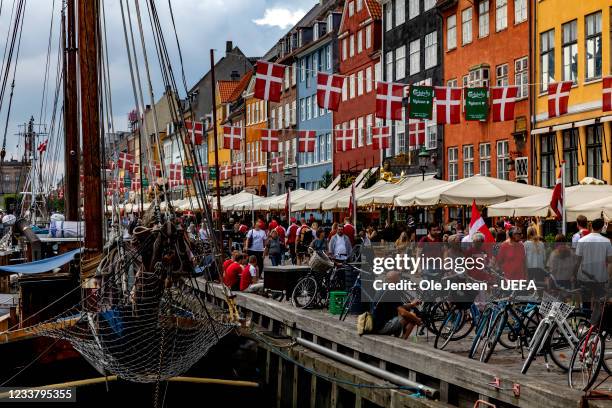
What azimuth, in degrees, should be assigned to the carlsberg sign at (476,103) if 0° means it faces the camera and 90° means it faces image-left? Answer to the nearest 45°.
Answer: approximately 0°

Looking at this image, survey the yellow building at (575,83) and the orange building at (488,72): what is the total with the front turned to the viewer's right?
0

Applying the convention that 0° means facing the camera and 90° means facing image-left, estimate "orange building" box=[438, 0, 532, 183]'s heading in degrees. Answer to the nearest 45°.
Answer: approximately 45°

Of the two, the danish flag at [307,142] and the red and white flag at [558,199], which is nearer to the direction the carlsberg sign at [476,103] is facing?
the red and white flag

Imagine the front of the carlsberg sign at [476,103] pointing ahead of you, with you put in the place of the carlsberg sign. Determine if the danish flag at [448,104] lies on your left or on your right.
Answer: on your right

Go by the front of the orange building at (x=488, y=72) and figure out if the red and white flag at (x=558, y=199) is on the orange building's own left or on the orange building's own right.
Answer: on the orange building's own left

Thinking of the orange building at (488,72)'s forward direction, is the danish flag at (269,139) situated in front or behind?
in front
